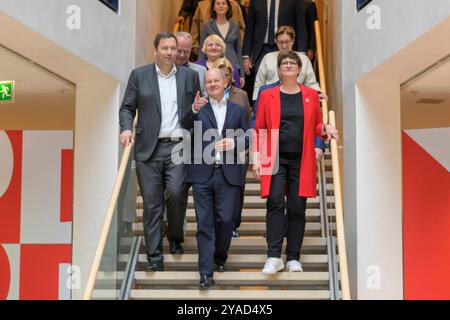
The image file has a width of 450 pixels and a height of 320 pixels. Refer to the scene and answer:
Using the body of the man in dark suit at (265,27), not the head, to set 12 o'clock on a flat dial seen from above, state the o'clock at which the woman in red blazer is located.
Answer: The woman in red blazer is roughly at 12 o'clock from the man in dark suit.

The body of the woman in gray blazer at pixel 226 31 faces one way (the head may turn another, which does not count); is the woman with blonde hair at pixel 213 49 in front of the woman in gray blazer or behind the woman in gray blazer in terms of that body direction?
in front

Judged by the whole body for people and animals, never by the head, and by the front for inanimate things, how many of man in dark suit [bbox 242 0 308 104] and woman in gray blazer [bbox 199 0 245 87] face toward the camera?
2

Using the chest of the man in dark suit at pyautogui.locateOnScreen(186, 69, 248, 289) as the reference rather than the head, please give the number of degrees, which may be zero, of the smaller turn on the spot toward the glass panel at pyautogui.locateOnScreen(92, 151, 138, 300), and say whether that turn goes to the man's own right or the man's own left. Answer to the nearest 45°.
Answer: approximately 90° to the man's own right

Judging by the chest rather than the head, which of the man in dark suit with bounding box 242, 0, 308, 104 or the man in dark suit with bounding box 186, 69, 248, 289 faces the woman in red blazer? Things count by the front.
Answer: the man in dark suit with bounding box 242, 0, 308, 104

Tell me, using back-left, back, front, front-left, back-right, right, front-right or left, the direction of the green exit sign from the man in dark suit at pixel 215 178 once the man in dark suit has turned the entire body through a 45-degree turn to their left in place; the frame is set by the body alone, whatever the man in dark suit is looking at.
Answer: back

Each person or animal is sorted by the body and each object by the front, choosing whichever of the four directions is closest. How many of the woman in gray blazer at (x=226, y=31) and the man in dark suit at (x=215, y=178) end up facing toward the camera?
2
